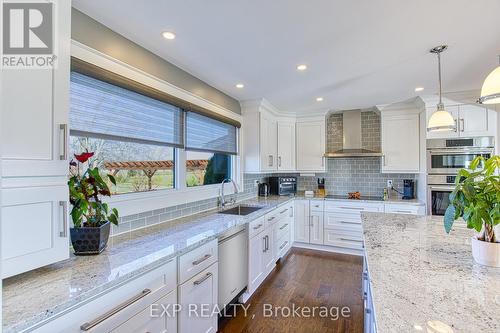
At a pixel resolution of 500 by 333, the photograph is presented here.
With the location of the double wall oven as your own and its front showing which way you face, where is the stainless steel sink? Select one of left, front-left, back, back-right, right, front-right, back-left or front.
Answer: front-right

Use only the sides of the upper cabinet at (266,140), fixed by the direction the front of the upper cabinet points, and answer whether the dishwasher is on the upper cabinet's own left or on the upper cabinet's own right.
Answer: on the upper cabinet's own right

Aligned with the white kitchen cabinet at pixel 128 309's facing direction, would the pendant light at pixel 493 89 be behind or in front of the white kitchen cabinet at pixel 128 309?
in front

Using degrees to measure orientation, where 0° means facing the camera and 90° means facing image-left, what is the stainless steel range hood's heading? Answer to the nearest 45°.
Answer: approximately 0°

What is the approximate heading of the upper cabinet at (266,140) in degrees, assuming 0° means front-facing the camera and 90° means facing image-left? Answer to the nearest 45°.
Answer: approximately 315°

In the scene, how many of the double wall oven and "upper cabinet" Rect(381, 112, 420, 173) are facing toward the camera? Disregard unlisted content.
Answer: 2

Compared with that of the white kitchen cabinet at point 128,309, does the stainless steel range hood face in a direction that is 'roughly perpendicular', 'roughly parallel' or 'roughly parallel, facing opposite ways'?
roughly perpendicular

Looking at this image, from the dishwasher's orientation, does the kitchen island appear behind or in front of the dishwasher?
in front

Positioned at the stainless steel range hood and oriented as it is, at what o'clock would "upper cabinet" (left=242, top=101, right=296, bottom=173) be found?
The upper cabinet is roughly at 2 o'clock from the stainless steel range hood.
